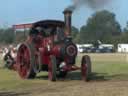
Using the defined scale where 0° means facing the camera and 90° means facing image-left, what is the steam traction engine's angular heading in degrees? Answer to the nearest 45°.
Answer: approximately 315°
